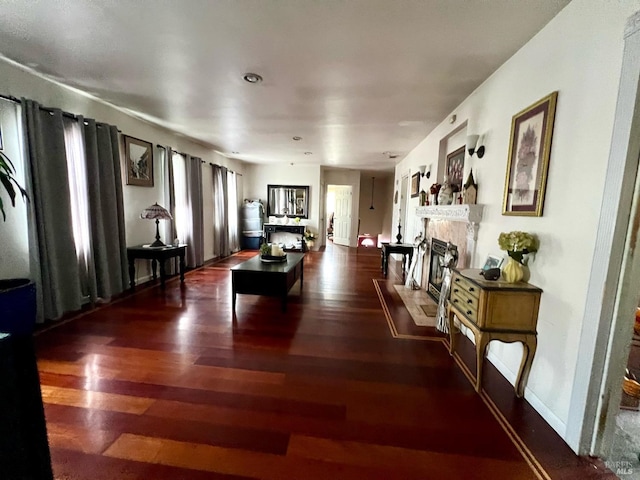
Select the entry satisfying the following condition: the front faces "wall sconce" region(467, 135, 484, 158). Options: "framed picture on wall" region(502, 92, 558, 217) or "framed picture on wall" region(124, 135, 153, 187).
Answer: "framed picture on wall" region(124, 135, 153, 187)

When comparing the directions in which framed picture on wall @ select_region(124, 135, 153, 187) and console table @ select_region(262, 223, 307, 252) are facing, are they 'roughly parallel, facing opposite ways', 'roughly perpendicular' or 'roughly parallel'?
roughly perpendicular

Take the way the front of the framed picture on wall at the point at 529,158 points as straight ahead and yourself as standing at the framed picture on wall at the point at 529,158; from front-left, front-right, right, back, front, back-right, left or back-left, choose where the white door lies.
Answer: right

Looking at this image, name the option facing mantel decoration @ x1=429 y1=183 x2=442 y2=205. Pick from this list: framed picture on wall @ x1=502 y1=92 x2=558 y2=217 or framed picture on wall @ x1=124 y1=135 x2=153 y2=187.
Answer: framed picture on wall @ x1=124 y1=135 x2=153 y2=187

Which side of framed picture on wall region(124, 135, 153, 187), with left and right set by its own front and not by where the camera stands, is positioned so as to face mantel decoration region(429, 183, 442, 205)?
front

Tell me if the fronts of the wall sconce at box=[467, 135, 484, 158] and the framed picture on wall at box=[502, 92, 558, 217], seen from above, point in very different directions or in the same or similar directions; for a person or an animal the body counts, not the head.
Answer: same or similar directions

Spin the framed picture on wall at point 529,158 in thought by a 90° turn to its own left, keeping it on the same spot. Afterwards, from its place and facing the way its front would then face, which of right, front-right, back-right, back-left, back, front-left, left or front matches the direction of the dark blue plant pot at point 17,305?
right

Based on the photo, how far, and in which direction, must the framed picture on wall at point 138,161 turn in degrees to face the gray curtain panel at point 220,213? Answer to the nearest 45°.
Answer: approximately 90° to its left

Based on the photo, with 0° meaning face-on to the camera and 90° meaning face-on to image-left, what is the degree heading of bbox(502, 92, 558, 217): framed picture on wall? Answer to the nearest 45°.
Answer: approximately 45°

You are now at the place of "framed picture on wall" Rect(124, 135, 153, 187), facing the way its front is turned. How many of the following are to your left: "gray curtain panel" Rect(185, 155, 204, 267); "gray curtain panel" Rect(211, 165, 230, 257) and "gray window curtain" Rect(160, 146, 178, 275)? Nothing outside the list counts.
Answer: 3

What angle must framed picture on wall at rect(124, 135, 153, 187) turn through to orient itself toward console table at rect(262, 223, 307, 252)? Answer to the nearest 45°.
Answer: approximately 90° to its left

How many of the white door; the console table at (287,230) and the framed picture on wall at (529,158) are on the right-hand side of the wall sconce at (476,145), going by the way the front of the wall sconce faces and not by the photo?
2

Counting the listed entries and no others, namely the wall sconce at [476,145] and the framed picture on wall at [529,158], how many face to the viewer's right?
0

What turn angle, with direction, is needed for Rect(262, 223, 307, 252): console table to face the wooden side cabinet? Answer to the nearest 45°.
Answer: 0° — it already faces it

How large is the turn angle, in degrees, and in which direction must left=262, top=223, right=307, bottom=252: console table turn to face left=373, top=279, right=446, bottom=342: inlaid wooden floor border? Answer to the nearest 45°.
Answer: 0° — it already faces it

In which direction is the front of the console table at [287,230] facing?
toward the camera

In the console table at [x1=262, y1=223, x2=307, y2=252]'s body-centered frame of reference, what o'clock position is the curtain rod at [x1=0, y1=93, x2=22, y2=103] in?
The curtain rod is roughly at 1 o'clock from the console table.

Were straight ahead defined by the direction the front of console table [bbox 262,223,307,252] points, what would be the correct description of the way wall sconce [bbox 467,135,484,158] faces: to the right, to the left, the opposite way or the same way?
to the right

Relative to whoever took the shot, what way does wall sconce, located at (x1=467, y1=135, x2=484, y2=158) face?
facing the viewer and to the left of the viewer
